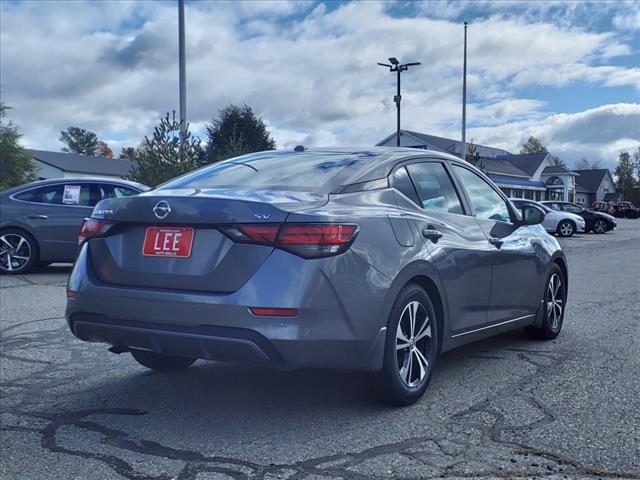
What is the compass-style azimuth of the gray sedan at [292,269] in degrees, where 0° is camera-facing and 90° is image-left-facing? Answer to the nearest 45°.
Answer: approximately 225°

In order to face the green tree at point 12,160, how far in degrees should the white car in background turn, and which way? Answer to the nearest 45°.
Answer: approximately 180°

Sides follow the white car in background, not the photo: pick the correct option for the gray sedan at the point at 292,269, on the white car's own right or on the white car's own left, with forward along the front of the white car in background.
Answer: on the white car's own right

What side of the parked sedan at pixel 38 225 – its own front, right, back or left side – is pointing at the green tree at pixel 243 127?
left

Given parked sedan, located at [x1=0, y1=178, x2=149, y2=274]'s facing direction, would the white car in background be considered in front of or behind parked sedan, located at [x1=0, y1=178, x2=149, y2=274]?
in front

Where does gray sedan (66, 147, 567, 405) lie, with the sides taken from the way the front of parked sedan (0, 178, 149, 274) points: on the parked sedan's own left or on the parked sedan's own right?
on the parked sedan's own right

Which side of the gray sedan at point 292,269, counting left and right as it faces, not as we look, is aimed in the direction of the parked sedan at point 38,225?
left

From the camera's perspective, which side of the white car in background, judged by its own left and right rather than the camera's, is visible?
right

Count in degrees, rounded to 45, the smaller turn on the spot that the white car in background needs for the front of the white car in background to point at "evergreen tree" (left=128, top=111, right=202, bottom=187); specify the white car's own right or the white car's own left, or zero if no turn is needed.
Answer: approximately 135° to the white car's own right
